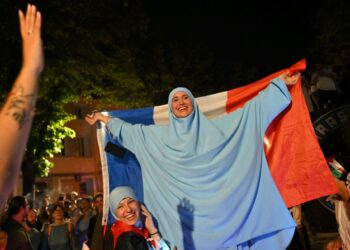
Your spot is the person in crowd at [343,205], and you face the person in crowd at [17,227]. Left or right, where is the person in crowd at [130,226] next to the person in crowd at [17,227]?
left

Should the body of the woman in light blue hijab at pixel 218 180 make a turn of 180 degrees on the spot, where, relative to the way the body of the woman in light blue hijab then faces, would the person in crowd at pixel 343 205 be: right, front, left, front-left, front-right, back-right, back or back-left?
right

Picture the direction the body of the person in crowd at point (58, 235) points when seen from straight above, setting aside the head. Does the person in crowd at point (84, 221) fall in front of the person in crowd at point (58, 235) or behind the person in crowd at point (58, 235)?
behind

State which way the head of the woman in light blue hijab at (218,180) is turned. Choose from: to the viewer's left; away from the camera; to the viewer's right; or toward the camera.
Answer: toward the camera

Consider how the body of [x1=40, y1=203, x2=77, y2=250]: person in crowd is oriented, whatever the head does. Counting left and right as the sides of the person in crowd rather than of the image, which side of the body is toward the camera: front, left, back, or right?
front

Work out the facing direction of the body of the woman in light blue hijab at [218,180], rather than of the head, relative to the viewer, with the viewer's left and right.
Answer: facing the viewer

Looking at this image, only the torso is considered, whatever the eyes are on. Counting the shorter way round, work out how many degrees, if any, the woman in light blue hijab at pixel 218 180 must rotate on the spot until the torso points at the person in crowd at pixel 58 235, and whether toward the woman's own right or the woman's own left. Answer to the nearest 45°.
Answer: approximately 135° to the woman's own right

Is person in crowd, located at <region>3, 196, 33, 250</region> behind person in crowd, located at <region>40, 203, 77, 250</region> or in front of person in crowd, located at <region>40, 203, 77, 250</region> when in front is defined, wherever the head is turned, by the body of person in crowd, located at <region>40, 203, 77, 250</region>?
in front

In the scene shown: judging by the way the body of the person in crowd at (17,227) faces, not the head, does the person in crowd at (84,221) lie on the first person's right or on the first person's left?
on the first person's left
